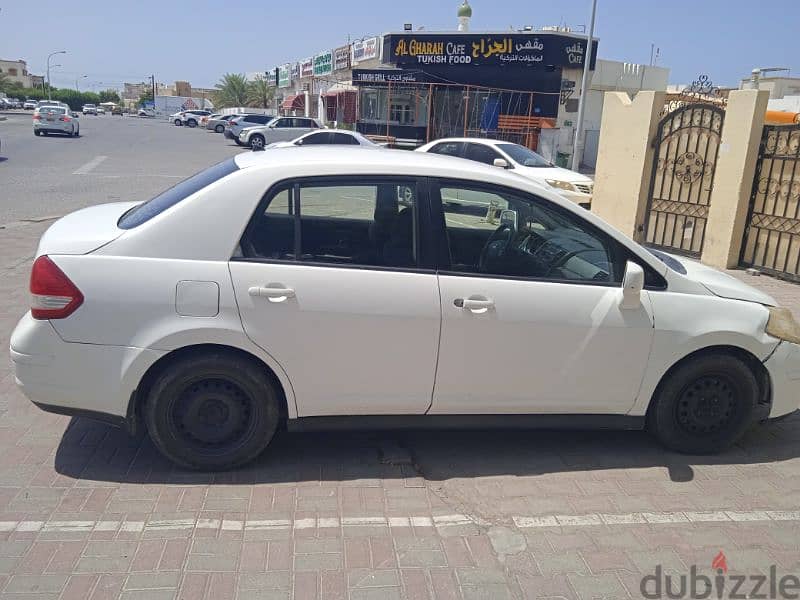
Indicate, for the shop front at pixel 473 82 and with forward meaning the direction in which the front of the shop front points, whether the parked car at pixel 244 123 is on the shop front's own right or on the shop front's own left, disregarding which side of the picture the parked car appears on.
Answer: on the shop front's own right

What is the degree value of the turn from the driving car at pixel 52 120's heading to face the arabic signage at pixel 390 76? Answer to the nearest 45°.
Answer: approximately 135° to its right

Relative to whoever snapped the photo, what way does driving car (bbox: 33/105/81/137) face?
facing away from the viewer

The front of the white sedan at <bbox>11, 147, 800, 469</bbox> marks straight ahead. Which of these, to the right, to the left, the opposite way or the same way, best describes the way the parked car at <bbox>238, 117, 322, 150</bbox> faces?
the opposite way

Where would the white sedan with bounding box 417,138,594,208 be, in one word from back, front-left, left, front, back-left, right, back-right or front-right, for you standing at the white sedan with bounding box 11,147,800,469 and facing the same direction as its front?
left

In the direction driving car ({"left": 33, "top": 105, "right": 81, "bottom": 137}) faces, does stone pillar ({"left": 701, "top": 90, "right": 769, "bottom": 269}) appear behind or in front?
behind

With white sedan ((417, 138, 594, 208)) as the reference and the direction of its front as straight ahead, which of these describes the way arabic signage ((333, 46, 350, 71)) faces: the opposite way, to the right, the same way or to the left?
to the right

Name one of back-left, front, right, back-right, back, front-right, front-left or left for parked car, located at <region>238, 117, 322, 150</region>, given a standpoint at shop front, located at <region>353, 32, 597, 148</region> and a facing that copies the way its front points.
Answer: right

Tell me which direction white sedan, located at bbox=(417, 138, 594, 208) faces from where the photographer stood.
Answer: facing the viewer and to the right of the viewer

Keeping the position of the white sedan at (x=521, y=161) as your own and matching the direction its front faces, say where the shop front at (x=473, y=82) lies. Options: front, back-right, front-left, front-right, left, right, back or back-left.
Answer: back-left

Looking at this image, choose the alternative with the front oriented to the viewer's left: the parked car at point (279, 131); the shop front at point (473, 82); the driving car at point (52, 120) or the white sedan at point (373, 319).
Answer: the parked car at point (279, 131)

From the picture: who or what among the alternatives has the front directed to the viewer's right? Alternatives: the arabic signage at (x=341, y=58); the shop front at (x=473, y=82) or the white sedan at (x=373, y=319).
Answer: the white sedan

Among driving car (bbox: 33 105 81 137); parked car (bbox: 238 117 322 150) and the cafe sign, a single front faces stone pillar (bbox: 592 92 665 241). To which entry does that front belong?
the cafe sign

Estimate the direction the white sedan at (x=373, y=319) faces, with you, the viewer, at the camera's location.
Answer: facing to the right of the viewer

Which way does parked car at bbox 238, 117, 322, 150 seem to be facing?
to the viewer's left

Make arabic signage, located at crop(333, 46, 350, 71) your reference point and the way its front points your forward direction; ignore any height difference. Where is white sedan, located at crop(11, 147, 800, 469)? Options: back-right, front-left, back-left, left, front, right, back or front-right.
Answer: front-left
